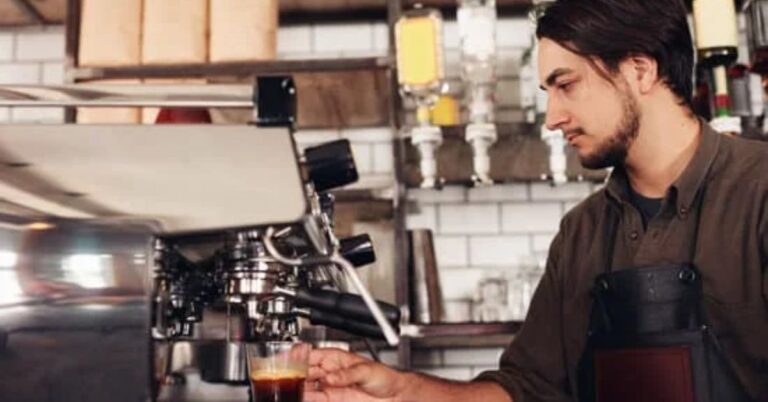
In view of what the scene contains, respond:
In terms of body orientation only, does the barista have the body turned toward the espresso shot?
yes

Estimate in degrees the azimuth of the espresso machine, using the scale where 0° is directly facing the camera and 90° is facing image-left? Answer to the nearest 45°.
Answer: approximately 270°

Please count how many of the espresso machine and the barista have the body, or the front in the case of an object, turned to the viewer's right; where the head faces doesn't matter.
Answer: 1

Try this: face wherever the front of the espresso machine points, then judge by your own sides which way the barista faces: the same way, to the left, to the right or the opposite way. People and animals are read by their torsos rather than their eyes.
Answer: the opposite way

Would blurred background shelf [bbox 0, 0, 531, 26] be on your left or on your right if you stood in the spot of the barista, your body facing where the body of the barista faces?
on your right

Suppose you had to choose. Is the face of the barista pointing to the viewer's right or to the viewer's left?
to the viewer's left

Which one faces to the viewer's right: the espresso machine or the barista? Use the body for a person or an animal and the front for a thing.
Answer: the espresso machine

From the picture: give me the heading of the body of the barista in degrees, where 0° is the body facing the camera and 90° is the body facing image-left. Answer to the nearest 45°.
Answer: approximately 45°

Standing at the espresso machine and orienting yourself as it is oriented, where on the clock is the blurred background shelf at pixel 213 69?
The blurred background shelf is roughly at 9 o'clock from the espresso machine.
